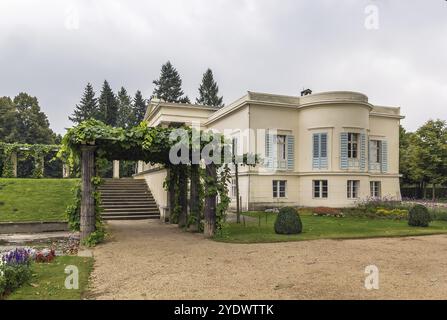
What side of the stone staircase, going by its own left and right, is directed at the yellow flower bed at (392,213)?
left

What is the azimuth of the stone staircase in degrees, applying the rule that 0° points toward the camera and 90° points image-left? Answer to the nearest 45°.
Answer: approximately 0°

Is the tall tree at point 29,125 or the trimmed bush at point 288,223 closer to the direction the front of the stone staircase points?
the trimmed bush

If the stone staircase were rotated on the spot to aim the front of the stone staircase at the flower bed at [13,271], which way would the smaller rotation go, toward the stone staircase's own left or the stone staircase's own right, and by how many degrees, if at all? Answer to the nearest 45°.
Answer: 0° — it already faces it

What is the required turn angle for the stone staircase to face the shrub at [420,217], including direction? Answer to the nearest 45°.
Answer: approximately 45° to its left

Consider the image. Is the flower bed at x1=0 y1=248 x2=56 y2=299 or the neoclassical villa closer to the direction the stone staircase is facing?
the flower bed

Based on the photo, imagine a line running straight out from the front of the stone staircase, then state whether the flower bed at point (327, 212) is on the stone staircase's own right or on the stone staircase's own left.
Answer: on the stone staircase's own left

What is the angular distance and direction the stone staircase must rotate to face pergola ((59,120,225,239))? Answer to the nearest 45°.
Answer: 0° — it already faces it

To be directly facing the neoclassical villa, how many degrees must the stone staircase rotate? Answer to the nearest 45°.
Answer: approximately 90° to its left

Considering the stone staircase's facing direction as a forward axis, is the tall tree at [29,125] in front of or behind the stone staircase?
behind
